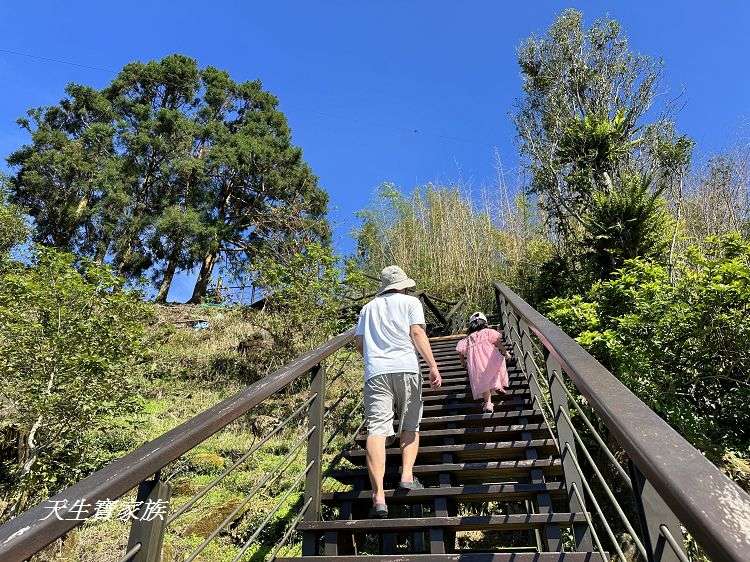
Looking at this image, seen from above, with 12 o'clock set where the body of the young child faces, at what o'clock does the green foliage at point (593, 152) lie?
The green foliage is roughly at 1 o'clock from the young child.

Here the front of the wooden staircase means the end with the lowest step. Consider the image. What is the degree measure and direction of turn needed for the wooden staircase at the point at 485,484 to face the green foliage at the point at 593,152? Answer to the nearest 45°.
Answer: approximately 135° to its left

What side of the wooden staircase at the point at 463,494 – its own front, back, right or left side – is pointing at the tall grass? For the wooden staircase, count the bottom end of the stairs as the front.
back

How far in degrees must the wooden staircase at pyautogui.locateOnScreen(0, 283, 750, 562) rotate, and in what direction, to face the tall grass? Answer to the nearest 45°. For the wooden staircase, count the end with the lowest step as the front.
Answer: approximately 180°

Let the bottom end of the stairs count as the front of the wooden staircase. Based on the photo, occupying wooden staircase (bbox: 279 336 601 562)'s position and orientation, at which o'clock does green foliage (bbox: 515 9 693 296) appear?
The green foliage is roughly at 7 o'clock from the wooden staircase.

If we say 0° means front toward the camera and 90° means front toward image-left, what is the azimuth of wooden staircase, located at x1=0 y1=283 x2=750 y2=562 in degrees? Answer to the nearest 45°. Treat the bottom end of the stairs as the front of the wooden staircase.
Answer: approximately 0°

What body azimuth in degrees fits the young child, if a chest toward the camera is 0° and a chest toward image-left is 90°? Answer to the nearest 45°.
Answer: approximately 180°
